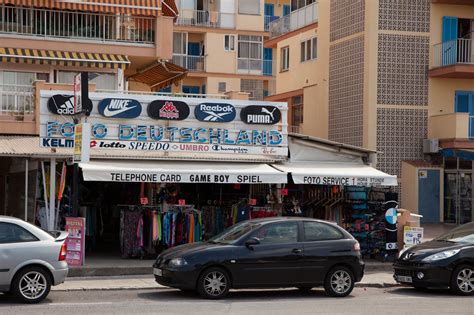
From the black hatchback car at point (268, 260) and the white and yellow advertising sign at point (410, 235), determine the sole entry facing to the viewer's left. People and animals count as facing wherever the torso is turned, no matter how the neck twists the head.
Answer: the black hatchback car

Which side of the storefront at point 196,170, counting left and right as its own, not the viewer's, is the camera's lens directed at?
front

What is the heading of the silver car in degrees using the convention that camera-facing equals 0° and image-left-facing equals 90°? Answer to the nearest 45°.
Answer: approximately 90°

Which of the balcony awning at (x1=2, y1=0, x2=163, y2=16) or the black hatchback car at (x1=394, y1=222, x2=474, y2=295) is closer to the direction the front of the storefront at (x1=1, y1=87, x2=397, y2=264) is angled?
the black hatchback car

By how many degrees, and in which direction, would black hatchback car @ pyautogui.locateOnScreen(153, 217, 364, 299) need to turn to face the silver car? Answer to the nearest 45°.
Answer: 0° — it already faces it

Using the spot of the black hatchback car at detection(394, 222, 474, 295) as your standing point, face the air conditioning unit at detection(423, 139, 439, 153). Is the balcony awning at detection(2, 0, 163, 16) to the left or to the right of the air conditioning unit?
left

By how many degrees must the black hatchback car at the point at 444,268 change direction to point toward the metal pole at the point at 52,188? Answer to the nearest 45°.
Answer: approximately 45° to its right

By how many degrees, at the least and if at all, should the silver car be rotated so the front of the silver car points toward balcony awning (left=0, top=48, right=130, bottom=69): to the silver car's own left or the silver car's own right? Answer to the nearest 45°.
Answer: approximately 90° to the silver car's own right

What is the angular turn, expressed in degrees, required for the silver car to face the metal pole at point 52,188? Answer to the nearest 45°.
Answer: approximately 90° to its right

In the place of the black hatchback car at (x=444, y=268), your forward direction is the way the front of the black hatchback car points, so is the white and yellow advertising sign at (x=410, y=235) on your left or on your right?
on your right

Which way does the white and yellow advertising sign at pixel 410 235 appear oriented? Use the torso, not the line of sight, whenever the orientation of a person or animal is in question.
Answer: toward the camera

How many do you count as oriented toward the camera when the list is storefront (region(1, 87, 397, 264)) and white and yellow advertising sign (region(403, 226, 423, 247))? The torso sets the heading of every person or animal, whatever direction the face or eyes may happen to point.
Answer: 2

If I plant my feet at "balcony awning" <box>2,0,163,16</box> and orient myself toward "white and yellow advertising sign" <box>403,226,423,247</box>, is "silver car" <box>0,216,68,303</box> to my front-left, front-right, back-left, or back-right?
front-right

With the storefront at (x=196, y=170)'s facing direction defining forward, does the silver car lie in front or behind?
in front

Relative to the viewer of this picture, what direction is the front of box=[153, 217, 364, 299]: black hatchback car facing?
facing to the left of the viewer

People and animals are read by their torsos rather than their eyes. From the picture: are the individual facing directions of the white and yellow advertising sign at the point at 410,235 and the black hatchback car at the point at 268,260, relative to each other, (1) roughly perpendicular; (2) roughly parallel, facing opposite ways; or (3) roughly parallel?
roughly perpendicular

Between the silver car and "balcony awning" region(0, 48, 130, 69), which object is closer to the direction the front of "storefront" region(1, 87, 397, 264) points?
the silver car

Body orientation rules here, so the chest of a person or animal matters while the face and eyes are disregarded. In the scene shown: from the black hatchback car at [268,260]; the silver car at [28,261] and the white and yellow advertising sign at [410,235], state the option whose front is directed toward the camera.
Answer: the white and yellow advertising sign
